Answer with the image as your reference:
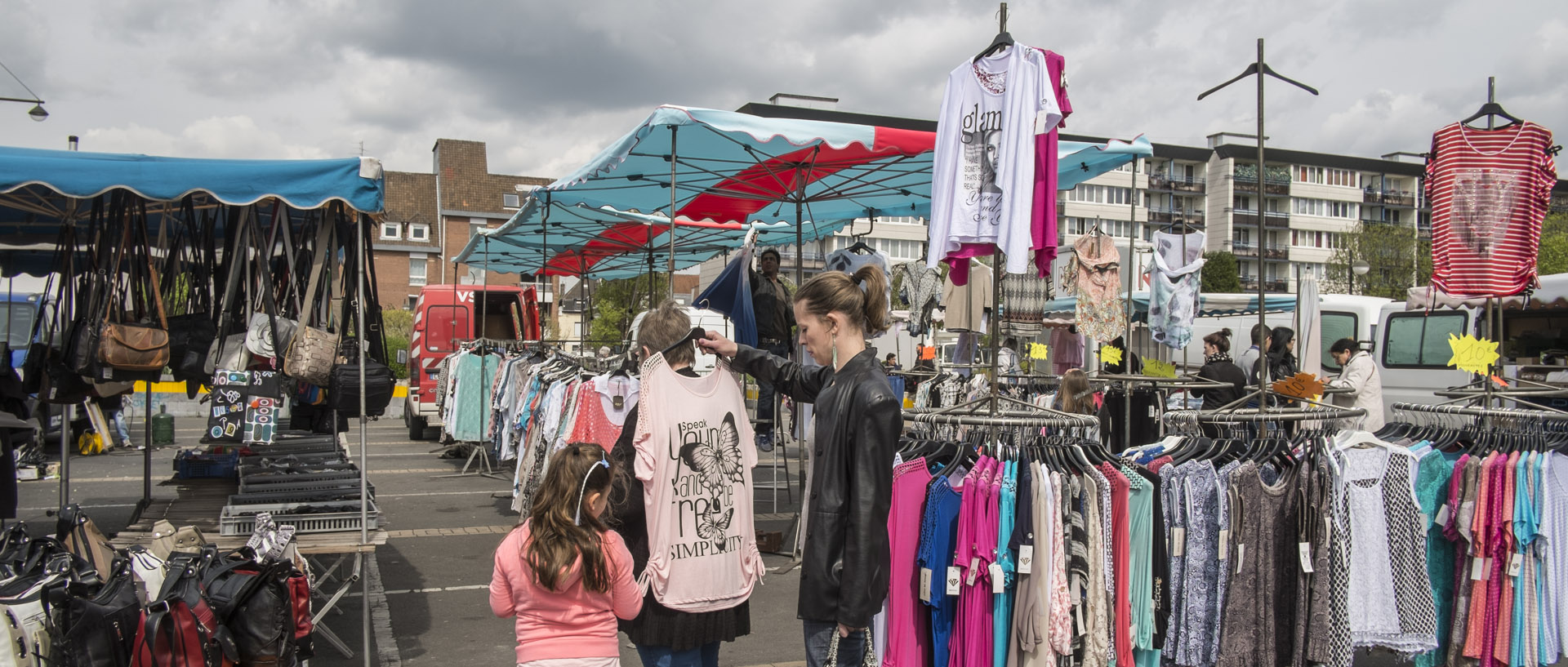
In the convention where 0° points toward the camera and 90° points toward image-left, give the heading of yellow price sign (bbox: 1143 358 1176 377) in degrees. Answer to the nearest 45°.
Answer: approximately 0°

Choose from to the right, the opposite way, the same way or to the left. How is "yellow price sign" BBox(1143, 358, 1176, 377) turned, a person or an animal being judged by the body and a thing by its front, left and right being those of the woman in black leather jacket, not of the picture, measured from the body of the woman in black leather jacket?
to the left

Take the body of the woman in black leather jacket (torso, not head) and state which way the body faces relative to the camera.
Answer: to the viewer's left

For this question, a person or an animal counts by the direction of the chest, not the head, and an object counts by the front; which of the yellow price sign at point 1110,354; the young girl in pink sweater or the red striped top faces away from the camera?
the young girl in pink sweater

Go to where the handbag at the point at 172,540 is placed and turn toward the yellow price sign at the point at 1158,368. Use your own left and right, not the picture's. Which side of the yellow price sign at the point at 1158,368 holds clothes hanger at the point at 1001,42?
right

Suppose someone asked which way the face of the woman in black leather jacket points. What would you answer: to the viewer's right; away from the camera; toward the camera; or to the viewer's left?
to the viewer's left
